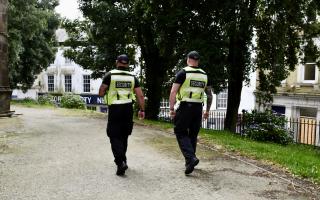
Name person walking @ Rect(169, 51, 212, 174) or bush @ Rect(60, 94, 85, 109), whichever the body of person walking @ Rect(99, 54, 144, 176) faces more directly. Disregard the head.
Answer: the bush

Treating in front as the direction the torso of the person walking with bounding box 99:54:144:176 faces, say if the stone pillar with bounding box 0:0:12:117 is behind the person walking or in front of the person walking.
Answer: in front

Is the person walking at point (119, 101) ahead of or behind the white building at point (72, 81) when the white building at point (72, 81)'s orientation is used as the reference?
ahead

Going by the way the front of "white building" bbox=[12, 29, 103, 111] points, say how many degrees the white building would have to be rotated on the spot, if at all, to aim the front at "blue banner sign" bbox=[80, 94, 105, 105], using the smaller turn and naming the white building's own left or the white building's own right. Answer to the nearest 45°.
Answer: approximately 45° to the white building's own left

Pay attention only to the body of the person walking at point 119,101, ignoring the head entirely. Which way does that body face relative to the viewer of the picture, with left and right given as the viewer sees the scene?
facing away from the viewer

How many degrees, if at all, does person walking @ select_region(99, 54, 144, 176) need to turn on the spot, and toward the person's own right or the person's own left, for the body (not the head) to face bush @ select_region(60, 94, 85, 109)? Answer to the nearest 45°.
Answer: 0° — they already face it

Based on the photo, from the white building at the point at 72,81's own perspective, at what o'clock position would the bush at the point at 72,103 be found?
The bush is roughly at 12 o'clock from the white building.

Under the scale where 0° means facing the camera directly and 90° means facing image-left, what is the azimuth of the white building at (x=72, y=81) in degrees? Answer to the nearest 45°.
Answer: approximately 0°

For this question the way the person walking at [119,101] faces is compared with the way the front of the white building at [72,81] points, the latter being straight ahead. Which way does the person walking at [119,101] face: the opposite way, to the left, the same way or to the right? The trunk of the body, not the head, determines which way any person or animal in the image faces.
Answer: the opposite way
